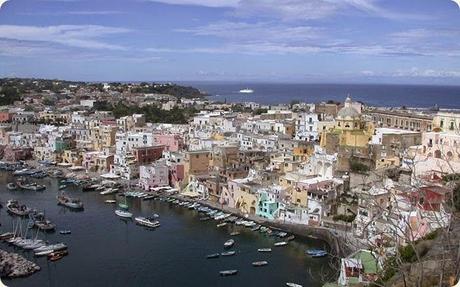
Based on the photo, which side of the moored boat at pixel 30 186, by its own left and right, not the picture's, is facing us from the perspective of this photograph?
left

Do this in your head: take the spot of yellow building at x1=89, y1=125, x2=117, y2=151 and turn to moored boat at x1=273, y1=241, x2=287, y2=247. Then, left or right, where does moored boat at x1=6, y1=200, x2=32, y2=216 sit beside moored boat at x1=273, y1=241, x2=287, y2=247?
right

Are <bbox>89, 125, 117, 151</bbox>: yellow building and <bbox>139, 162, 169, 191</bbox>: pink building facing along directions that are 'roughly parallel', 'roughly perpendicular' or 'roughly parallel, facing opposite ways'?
roughly parallel

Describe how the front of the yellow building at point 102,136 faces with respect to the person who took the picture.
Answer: facing the viewer and to the left of the viewer

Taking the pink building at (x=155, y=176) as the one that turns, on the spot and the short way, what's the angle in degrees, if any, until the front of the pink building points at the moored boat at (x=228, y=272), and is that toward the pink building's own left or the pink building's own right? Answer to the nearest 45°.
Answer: approximately 45° to the pink building's own left

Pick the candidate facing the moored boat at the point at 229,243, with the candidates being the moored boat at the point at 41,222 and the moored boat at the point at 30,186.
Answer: the moored boat at the point at 41,222

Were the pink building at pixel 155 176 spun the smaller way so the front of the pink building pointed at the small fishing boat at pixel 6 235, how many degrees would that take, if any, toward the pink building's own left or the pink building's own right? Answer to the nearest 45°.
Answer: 0° — it already faces it

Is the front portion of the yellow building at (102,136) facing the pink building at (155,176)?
no

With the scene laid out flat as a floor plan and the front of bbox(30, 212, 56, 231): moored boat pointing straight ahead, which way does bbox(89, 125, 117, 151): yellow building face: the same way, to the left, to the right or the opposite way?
to the right

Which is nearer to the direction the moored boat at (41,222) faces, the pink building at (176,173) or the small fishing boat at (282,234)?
the small fishing boat

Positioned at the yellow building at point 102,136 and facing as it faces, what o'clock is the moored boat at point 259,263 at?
The moored boat is roughly at 10 o'clock from the yellow building.
